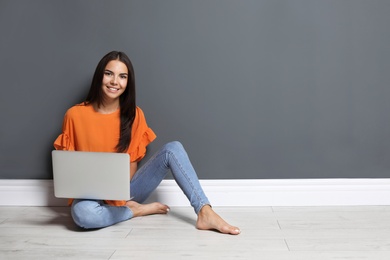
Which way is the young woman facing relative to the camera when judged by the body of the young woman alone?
toward the camera
